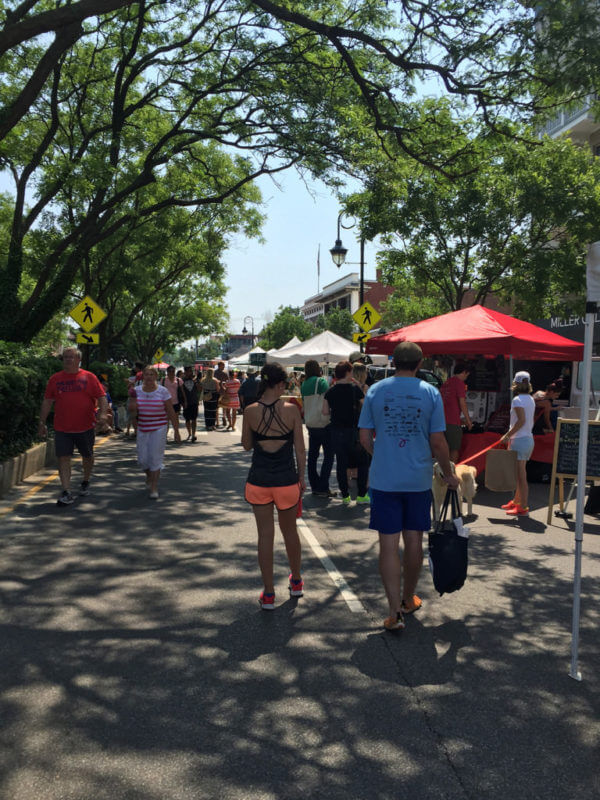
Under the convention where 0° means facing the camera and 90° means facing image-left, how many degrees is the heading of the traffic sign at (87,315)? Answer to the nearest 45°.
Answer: approximately 0°

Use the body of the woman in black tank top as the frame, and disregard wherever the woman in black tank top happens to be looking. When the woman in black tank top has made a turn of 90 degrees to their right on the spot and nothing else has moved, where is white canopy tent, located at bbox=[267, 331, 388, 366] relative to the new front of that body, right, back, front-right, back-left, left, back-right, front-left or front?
left

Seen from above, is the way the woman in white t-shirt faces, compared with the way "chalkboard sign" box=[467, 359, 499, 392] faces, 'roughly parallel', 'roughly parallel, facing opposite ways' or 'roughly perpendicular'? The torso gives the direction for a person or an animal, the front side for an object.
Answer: roughly perpendicular

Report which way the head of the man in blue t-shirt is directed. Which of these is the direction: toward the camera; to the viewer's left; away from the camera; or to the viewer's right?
away from the camera

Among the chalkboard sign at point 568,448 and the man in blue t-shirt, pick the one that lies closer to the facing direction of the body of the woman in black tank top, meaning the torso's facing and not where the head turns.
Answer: the chalkboard sign

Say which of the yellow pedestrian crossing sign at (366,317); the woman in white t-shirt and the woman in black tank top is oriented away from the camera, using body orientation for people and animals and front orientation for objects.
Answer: the woman in black tank top

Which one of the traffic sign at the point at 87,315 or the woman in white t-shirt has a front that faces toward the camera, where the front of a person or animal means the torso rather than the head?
the traffic sign

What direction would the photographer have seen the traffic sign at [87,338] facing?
facing the viewer

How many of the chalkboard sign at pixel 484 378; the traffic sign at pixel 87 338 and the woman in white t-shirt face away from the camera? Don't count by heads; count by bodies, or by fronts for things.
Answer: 0

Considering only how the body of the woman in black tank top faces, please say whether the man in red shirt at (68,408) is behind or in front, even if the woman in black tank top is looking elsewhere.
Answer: in front

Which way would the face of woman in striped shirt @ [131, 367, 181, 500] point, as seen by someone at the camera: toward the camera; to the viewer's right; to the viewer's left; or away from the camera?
toward the camera

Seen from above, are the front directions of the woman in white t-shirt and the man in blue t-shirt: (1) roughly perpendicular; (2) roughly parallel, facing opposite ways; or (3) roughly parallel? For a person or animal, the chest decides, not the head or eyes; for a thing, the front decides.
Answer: roughly perpendicular

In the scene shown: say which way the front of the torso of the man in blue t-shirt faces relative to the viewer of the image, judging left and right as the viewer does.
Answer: facing away from the viewer

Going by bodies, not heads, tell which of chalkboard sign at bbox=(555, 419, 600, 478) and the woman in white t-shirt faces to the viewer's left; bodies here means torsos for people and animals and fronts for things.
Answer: the woman in white t-shirt
